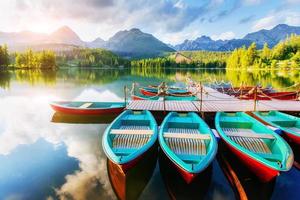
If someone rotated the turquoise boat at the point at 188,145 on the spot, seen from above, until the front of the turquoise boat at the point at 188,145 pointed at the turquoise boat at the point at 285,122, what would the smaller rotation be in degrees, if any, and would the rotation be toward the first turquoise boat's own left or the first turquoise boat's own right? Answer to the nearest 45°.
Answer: approximately 135° to the first turquoise boat's own left

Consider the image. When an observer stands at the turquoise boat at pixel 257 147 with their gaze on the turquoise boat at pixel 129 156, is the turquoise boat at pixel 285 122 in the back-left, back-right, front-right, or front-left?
back-right

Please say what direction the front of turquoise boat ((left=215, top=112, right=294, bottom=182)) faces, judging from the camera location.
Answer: facing the viewer and to the right of the viewer

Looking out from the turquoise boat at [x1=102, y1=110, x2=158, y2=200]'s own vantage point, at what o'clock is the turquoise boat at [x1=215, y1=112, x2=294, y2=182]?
the turquoise boat at [x1=215, y1=112, x2=294, y2=182] is roughly at 9 o'clock from the turquoise boat at [x1=102, y1=110, x2=158, y2=200].

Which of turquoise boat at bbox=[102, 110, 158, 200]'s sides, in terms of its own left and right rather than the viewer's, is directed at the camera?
front

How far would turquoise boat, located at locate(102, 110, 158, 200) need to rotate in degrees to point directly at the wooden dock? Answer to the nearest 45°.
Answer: approximately 135° to its left

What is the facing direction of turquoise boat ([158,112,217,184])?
toward the camera
